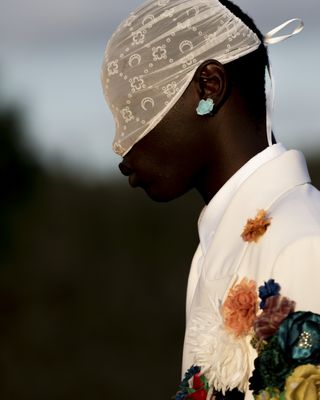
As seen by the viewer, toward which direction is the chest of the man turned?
to the viewer's left

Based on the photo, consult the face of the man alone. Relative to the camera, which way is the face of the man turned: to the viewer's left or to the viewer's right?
to the viewer's left
